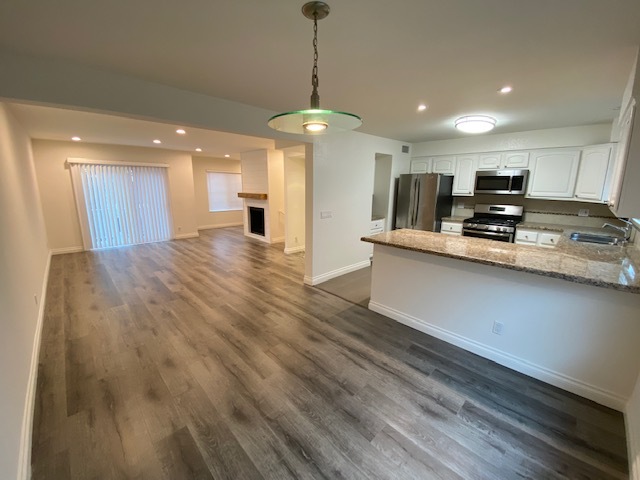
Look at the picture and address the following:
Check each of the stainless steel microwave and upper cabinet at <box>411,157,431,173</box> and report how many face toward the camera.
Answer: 2

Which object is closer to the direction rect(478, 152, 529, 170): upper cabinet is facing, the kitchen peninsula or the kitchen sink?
the kitchen peninsula

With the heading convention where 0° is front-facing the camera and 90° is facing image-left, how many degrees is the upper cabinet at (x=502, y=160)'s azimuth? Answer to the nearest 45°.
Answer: approximately 0°

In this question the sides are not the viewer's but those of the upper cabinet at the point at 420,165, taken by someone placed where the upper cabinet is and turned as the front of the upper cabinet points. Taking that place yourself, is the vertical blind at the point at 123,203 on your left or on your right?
on your right

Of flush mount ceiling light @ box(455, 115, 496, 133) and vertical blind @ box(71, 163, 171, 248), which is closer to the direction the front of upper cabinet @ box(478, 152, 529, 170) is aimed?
the flush mount ceiling light

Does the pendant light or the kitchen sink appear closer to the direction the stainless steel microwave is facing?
the pendant light

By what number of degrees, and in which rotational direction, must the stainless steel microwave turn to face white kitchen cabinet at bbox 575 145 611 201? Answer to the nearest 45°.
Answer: approximately 90° to its left

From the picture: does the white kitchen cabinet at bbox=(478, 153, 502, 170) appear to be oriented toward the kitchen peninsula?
yes

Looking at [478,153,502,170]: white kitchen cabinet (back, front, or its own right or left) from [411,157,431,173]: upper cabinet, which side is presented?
right

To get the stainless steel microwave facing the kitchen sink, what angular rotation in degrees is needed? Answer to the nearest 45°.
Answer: approximately 45° to its left
